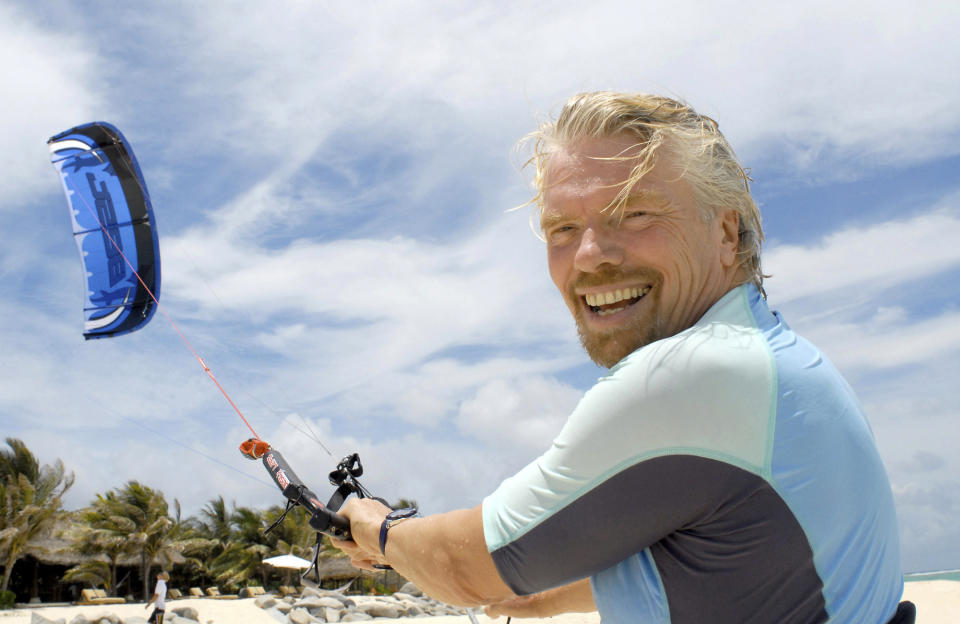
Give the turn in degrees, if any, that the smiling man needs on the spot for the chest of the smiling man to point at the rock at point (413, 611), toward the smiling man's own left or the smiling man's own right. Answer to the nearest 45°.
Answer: approximately 90° to the smiling man's own right

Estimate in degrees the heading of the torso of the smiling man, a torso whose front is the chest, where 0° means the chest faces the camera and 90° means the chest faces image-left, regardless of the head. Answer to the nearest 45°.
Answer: approximately 90°

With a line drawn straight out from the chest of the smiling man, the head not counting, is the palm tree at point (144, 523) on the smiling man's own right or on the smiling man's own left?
on the smiling man's own right

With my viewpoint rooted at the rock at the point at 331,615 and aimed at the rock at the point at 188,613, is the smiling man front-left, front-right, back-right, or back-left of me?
back-left

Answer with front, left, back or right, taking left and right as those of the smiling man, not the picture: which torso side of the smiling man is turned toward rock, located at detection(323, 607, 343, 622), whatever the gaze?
right

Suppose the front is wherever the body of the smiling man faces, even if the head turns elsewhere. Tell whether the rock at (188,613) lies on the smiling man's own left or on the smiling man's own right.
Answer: on the smiling man's own right

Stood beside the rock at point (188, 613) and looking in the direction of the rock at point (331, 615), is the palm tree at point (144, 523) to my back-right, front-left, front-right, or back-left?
back-left
